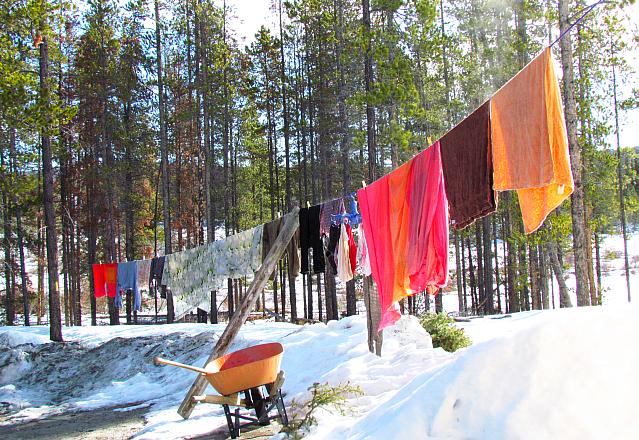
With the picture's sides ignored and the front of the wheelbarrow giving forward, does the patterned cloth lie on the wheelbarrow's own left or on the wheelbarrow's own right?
on the wheelbarrow's own left

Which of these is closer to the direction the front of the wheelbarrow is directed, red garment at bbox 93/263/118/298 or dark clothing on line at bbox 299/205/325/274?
the dark clothing on line

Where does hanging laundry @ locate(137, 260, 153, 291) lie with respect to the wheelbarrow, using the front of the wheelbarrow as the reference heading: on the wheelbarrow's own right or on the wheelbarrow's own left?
on the wheelbarrow's own left

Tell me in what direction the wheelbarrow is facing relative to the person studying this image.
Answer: facing away from the viewer and to the right of the viewer

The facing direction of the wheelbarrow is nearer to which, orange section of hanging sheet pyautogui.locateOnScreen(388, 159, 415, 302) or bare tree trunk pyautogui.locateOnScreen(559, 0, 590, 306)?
the bare tree trunk
